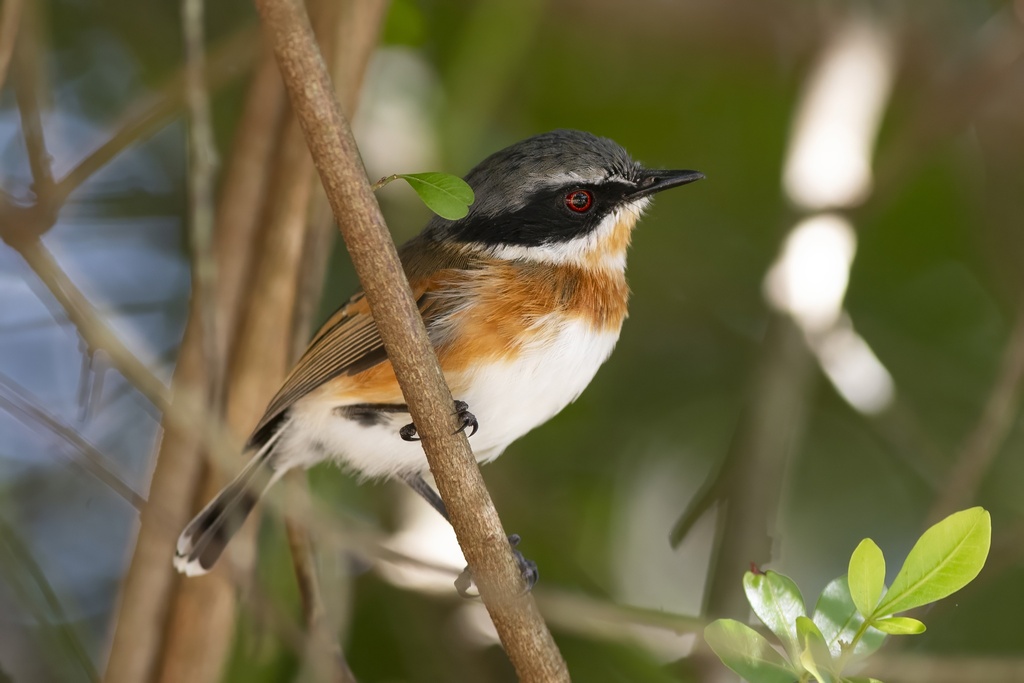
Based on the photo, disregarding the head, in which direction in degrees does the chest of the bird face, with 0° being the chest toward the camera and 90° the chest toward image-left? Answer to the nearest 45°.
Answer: approximately 270°

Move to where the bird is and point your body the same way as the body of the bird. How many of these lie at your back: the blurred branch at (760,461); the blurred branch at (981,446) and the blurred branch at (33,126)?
1

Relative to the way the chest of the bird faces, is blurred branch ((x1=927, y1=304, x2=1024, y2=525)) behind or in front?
in front

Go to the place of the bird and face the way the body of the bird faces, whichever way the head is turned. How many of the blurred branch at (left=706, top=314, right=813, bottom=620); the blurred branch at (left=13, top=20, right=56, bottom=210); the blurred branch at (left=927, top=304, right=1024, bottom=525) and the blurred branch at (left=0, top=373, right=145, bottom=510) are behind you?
2

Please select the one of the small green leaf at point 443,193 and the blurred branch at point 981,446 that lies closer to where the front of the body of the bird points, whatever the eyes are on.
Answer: the blurred branch

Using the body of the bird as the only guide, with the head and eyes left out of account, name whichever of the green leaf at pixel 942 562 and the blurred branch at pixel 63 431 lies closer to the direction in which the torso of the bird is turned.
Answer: the green leaf

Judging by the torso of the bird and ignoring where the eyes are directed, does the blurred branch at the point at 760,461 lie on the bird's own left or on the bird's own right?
on the bird's own left

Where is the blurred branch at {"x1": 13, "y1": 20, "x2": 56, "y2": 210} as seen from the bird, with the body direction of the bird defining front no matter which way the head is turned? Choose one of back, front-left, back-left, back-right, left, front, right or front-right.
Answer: back

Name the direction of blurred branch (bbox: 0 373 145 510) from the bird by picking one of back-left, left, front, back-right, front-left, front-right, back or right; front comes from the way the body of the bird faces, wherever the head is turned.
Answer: back

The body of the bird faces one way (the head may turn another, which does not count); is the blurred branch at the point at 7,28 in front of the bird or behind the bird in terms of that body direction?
behind

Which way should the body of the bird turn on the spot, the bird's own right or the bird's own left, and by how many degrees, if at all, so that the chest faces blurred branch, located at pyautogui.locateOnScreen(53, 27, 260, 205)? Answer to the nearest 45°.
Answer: approximately 180°
